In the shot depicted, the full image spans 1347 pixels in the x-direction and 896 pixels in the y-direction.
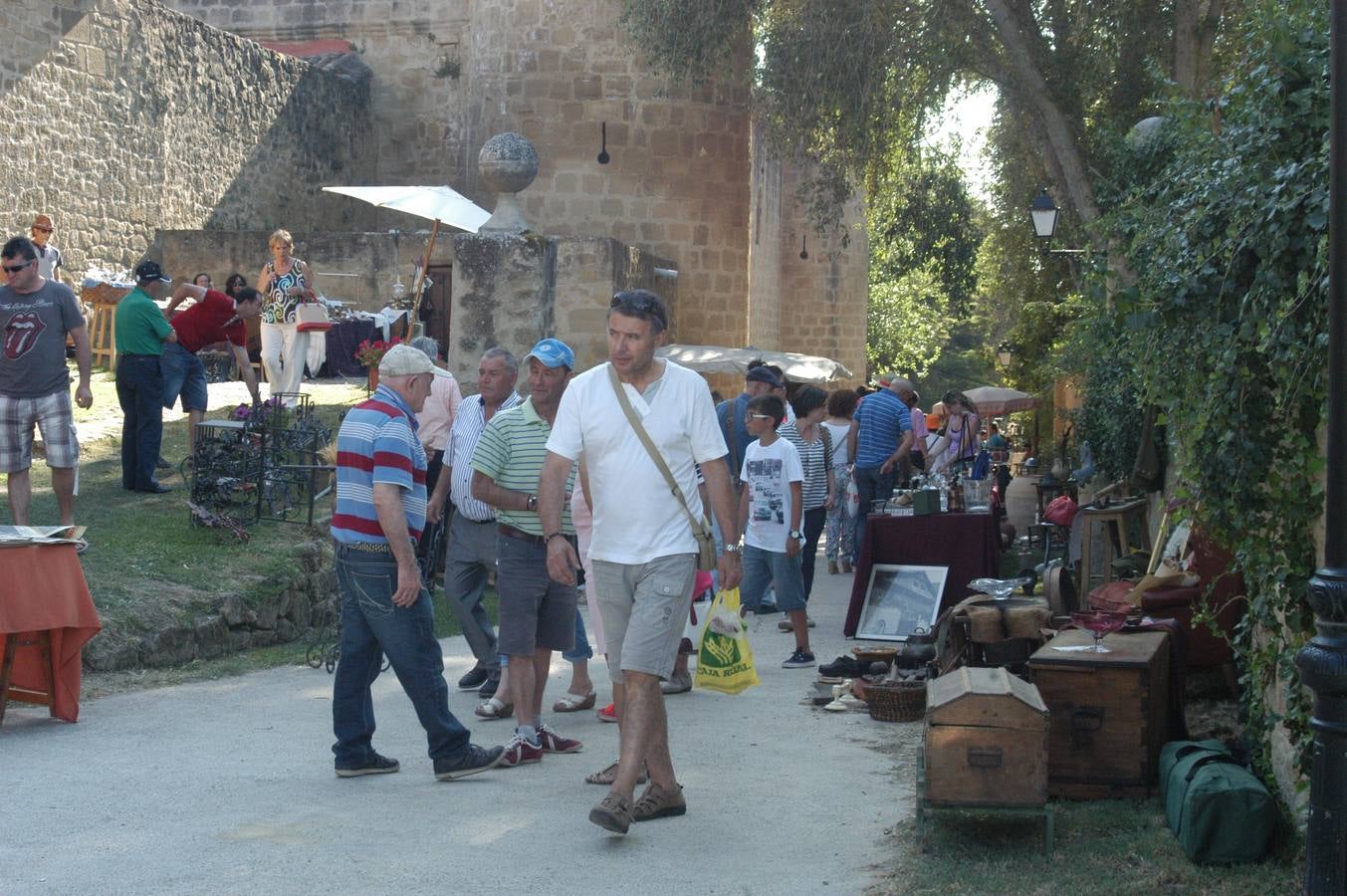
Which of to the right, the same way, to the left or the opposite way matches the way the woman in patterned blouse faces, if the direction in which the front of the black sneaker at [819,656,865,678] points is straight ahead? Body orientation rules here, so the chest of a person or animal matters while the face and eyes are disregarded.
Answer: to the left

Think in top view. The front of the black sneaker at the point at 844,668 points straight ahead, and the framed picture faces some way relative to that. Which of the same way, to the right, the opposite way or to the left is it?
to the left

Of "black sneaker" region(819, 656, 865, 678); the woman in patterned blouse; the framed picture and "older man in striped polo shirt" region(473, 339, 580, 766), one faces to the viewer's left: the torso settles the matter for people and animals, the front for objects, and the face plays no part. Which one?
the black sneaker

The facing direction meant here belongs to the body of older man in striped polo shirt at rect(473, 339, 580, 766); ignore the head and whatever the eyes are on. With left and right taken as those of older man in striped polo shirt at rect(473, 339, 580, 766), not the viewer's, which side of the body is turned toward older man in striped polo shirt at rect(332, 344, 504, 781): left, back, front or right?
right

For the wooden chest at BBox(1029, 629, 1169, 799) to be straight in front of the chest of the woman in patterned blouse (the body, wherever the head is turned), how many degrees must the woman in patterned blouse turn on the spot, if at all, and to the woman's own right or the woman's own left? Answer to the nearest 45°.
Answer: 0° — they already face it

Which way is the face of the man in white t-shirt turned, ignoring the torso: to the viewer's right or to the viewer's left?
to the viewer's left

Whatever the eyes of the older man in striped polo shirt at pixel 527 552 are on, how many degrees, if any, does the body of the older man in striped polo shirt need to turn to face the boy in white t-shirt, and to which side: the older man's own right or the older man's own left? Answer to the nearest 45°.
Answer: approximately 90° to the older man's own left

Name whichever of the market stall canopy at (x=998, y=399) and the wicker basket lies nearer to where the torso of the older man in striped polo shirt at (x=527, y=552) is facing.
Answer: the wicker basket

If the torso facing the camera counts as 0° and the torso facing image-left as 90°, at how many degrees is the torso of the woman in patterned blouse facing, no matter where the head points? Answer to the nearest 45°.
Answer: approximately 0°

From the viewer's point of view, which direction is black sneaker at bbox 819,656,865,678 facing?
to the viewer's left

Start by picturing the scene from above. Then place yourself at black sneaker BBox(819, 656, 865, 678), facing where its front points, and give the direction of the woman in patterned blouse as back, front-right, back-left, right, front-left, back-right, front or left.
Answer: front-right

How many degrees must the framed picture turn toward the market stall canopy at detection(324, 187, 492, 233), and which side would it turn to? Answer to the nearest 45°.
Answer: approximately 135° to its right
